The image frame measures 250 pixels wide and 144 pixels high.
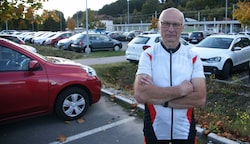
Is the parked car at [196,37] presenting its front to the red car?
no

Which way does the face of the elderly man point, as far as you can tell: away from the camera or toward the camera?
toward the camera

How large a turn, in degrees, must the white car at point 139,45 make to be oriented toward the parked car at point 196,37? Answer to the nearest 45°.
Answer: approximately 45° to its left

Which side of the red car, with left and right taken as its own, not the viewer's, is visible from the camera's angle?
right

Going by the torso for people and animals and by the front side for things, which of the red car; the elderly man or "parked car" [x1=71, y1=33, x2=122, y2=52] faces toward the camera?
the elderly man

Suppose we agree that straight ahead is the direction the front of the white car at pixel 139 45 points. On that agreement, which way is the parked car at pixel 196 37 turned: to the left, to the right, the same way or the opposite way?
the same way

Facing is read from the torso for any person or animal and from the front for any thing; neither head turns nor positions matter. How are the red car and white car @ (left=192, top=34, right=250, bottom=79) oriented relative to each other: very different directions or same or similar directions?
very different directions

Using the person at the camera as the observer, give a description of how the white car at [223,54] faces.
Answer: facing the viewer and to the left of the viewer

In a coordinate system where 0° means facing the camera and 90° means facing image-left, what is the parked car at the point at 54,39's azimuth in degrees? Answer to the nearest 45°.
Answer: approximately 45°

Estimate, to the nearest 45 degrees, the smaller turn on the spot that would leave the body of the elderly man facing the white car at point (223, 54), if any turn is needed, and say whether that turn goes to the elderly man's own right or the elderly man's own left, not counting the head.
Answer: approximately 180°

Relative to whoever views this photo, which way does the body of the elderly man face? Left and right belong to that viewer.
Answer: facing the viewer

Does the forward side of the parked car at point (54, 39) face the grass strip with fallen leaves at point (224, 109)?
no

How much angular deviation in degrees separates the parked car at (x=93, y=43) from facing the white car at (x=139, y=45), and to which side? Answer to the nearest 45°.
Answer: approximately 135° to its right
